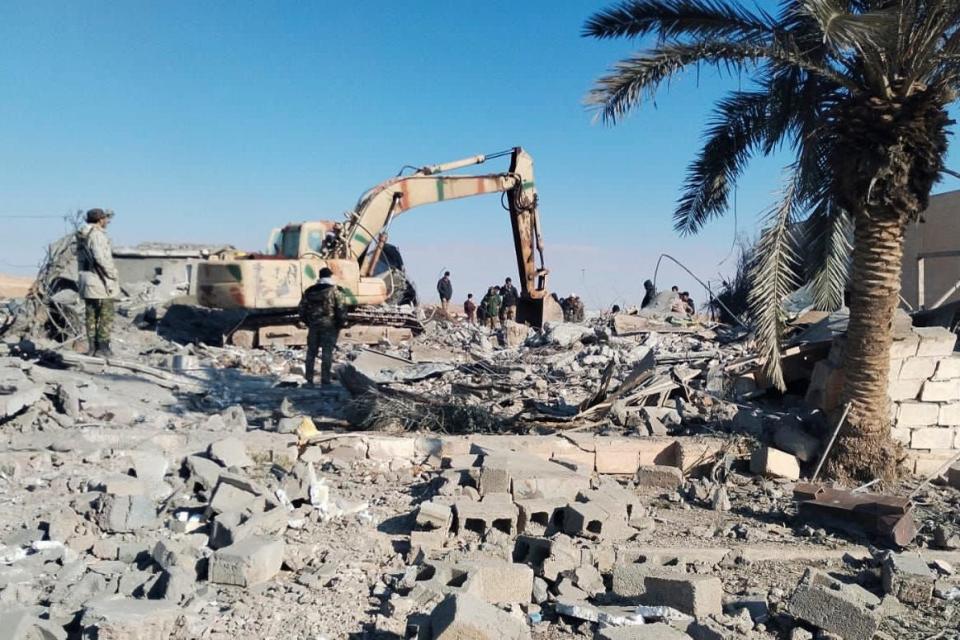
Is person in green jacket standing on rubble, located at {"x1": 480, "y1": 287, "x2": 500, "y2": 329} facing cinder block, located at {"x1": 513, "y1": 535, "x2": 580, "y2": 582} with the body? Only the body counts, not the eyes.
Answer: yes

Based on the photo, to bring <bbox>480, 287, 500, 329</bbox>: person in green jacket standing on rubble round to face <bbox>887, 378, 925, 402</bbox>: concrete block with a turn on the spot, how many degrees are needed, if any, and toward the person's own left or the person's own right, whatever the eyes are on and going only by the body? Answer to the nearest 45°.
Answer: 0° — they already face it

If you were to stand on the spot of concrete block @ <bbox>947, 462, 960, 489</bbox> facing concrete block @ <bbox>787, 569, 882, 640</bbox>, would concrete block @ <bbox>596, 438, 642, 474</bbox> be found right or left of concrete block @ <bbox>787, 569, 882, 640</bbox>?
right

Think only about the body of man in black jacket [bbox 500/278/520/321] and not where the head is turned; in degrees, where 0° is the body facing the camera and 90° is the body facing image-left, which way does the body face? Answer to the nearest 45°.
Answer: approximately 0°

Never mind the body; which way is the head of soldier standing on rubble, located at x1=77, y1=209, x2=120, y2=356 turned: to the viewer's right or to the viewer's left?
to the viewer's right

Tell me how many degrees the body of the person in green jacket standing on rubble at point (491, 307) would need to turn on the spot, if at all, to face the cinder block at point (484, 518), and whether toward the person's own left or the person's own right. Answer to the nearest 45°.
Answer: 0° — they already face it

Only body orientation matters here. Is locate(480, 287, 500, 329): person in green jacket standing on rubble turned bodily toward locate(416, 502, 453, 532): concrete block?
yes

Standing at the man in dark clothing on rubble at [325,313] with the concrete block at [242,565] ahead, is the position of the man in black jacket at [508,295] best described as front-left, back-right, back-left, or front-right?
back-left

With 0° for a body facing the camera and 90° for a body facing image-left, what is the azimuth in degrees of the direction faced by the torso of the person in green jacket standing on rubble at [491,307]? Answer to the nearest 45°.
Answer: approximately 0°

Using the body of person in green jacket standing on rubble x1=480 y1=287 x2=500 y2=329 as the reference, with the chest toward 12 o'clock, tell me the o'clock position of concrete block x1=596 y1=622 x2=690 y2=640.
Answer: The concrete block is roughly at 12 o'clock from the person in green jacket standing on rubble.
